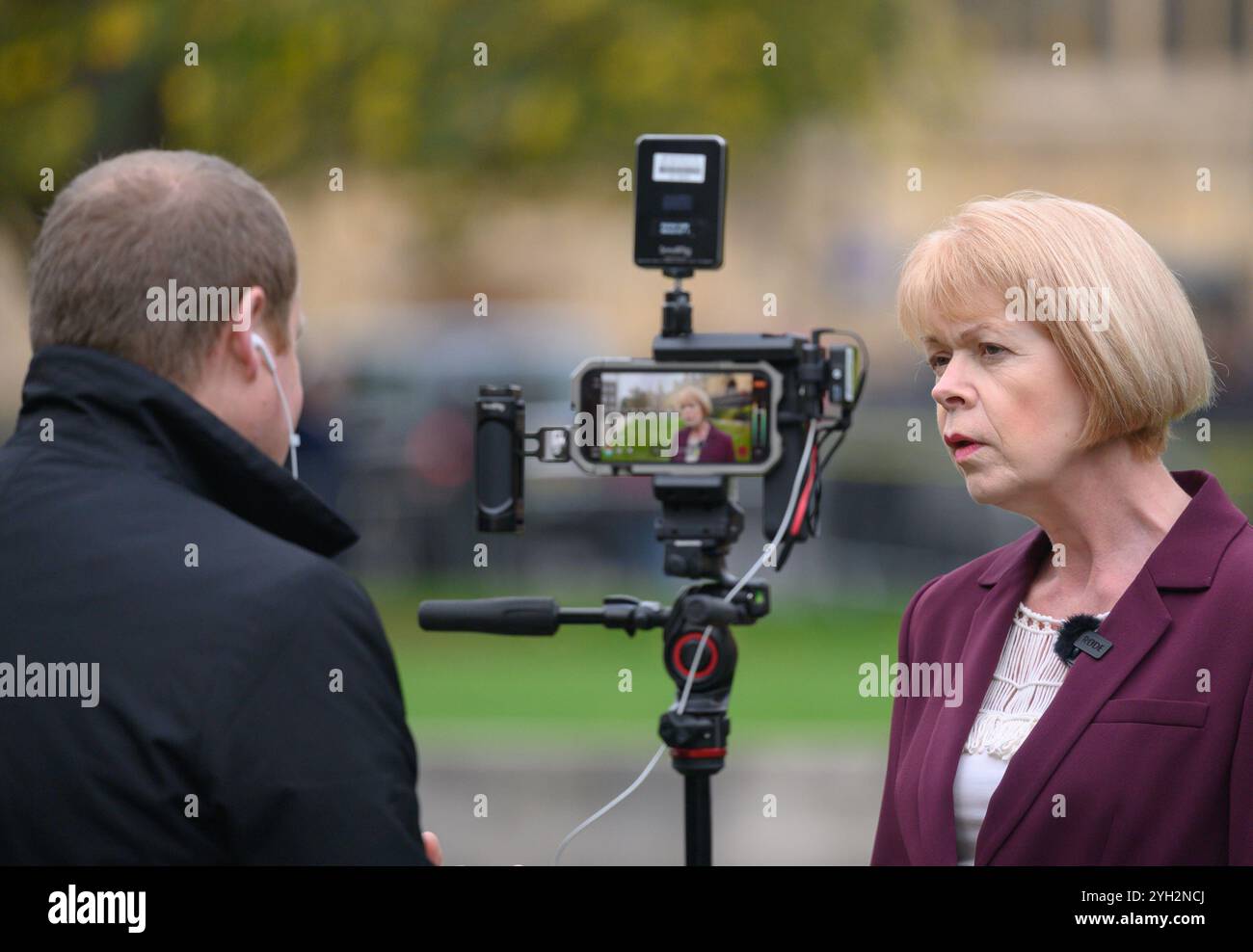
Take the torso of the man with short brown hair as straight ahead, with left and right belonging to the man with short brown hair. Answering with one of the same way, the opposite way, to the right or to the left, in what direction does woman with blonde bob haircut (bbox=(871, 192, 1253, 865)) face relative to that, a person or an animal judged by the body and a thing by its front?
the opposite way

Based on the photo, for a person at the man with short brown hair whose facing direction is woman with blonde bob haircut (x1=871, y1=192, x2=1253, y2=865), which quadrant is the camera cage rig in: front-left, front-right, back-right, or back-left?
front-left

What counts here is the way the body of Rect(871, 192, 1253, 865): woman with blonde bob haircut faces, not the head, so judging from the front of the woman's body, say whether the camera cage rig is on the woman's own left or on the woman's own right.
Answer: on the woman's own right

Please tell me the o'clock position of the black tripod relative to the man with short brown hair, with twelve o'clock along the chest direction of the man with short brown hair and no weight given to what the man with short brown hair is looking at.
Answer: The black tripod is roughly at 12 o'clock from the man with short brown hair.

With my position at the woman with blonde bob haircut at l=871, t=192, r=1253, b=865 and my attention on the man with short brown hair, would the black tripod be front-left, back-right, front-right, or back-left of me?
front-right

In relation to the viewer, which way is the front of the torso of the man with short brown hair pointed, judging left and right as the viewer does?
facing away from the viewer and to the right of the viewer

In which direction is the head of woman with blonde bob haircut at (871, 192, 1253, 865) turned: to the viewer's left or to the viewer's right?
to the viewer's left

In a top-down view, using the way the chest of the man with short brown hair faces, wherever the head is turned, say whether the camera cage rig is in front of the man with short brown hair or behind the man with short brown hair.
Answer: in front

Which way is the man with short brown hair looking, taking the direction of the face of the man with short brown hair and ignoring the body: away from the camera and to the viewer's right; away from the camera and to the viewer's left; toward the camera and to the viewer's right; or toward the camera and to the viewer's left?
away from the camera and to the viewer's right

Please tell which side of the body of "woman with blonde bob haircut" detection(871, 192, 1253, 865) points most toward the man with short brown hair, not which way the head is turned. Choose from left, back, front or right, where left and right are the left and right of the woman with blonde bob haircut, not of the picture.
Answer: front

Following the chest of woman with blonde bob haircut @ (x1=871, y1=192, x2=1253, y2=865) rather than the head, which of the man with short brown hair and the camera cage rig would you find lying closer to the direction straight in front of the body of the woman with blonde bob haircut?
the man with short brown hair
